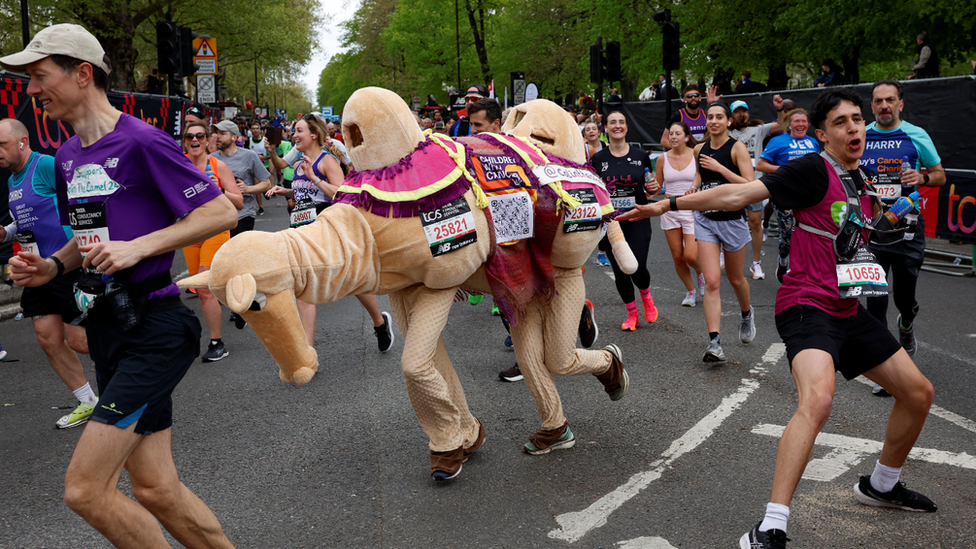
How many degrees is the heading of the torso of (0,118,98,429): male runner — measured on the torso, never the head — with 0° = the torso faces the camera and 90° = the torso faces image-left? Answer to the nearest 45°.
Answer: approximately 45°

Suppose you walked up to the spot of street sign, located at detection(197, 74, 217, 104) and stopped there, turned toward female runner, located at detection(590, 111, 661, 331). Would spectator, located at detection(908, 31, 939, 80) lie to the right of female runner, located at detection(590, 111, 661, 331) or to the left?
left

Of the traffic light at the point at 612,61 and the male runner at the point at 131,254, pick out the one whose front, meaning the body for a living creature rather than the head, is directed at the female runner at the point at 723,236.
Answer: the traffic light

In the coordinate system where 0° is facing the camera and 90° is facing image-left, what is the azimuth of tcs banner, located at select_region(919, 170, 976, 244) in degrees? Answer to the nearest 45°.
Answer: approximately 45°

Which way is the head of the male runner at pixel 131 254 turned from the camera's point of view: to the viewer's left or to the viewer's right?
to the viewer's left

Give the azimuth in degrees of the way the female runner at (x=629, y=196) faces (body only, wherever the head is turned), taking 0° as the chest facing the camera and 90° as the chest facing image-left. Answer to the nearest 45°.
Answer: approximately 0°

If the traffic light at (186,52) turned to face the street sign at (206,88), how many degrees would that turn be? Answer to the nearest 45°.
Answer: approximately 90° to its left
